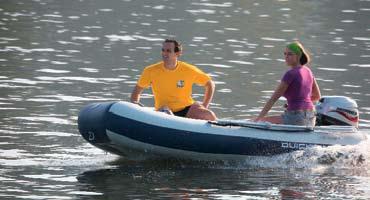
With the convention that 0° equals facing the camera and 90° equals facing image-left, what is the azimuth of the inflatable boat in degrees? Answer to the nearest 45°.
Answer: approximately 90°

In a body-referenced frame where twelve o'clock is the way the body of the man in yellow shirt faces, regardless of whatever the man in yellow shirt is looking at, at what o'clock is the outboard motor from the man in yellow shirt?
The outboard motor is roughly at 9 o'clock from the man in yellow shirt.

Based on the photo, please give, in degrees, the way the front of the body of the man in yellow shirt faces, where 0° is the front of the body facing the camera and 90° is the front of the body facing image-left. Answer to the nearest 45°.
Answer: approximately 0°
